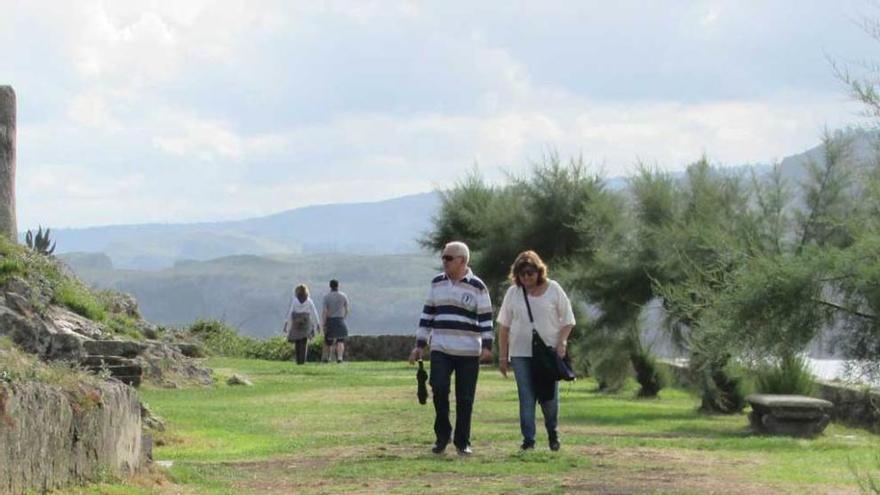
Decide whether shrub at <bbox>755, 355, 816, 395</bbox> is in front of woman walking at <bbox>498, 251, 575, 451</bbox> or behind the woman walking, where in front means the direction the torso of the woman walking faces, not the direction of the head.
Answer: behind

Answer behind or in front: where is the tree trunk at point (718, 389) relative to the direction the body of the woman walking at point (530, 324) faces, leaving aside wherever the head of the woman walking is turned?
behind

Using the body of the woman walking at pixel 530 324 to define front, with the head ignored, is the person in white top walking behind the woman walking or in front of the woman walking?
behind

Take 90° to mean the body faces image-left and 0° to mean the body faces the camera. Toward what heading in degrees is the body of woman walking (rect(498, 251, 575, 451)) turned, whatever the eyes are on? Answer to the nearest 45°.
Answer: approximately 0°

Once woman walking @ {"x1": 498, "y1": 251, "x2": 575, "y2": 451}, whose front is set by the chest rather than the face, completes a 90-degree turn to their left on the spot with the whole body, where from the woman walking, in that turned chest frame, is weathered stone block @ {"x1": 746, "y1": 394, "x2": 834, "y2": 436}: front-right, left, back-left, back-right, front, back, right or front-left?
front-left

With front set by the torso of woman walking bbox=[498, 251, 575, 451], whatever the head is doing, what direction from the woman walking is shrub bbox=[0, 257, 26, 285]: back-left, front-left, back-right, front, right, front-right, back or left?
back-right
